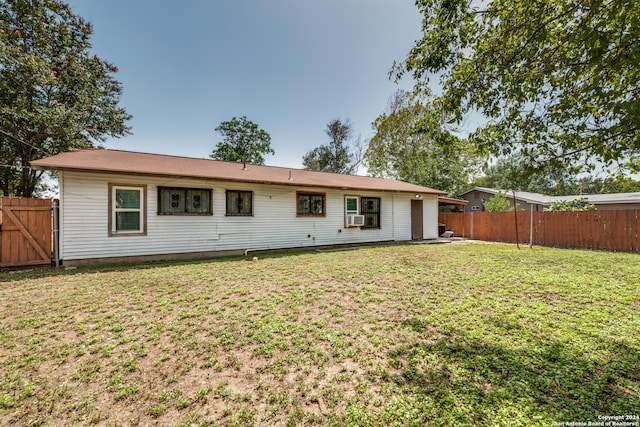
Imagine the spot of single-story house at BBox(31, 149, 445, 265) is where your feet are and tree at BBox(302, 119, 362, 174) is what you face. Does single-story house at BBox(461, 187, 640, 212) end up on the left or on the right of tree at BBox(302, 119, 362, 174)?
right

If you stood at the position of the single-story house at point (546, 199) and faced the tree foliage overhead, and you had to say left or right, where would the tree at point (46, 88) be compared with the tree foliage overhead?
right
